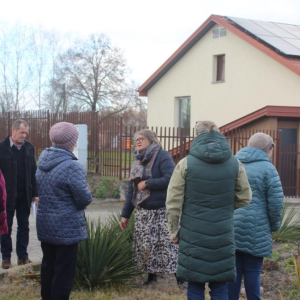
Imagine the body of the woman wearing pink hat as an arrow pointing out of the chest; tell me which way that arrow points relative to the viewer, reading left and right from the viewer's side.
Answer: facing away from the viewer and to the right of the viewer

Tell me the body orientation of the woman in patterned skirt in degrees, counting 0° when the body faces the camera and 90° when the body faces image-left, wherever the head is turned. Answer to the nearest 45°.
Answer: approximately 45°

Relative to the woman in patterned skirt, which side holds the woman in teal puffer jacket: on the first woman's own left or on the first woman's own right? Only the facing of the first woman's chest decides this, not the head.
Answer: on the first woman's own left

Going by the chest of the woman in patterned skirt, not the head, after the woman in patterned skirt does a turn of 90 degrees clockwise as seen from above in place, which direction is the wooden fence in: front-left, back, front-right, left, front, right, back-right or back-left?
front-right

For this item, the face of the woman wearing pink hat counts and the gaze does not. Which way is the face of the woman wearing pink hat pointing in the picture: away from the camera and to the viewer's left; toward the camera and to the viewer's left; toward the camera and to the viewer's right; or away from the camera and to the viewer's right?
away from the camera and to the viewer's right

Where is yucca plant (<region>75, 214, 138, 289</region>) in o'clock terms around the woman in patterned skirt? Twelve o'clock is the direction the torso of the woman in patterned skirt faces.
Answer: The yucca plant is roughly at 1 o'clock from the woman in patterned skirt.

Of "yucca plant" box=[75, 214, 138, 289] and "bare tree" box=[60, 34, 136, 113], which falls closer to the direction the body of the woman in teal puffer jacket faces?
the bare tree

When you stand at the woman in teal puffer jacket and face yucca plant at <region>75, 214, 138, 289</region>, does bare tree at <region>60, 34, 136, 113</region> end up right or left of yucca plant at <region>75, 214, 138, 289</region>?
right
